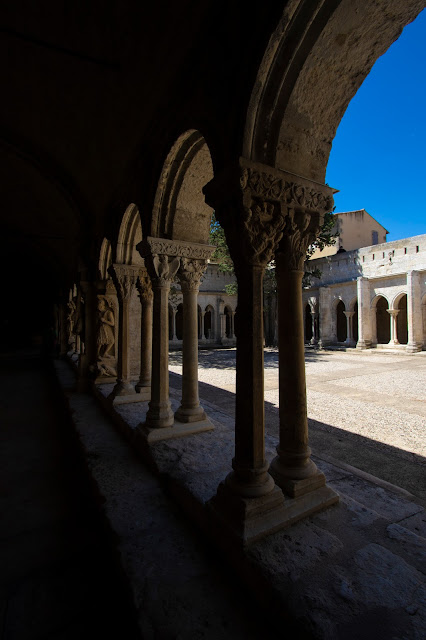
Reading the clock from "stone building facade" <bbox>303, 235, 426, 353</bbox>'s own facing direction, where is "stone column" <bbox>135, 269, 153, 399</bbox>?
The stone column is roughly at 11 o'clock from the stone building facade.

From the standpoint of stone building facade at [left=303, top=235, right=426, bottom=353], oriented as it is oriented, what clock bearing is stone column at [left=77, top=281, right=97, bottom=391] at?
The stone column is roughly at 11 o'clock from the stone building facade.

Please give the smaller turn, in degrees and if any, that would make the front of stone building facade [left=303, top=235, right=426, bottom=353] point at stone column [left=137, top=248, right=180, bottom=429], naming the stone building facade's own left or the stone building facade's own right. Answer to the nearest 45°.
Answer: approximately 45° to the stone building facade's own left

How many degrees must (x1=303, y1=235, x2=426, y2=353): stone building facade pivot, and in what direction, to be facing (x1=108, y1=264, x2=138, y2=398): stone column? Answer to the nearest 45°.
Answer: approximately 45° to its left

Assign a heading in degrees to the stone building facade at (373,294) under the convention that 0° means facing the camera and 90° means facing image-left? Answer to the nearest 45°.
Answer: approximately 45°
